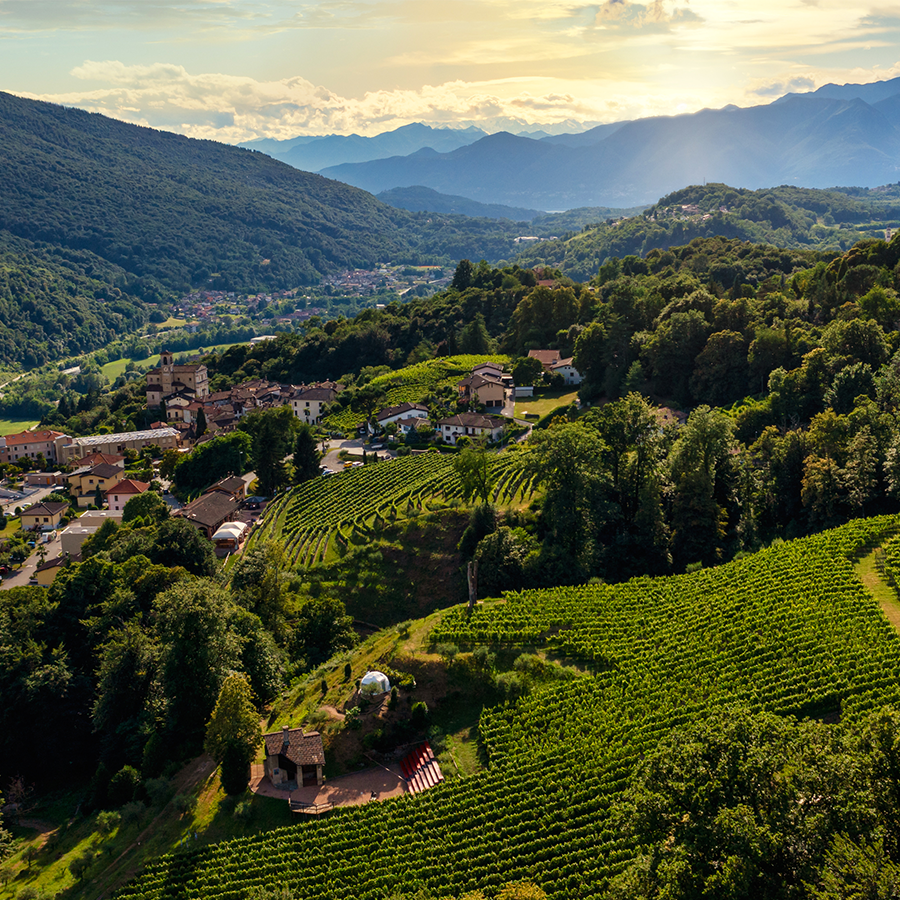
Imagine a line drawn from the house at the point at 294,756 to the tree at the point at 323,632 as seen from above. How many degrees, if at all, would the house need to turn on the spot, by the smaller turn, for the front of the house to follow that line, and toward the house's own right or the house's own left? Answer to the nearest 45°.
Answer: approximately 180°

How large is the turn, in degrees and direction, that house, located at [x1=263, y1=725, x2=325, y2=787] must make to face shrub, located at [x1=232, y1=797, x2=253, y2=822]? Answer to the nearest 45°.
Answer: approximately 45° to its right

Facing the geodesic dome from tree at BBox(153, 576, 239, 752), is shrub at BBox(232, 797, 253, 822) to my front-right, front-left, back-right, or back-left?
front-right

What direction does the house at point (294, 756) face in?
toward the camera

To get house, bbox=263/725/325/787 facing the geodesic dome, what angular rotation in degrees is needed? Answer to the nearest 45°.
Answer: approximately 135° to its left

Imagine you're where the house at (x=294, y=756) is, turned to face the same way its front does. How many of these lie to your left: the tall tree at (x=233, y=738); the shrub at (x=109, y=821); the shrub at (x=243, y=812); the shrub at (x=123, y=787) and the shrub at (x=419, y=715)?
1

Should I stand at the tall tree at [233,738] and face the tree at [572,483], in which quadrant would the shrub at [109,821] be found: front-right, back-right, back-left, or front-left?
back-left

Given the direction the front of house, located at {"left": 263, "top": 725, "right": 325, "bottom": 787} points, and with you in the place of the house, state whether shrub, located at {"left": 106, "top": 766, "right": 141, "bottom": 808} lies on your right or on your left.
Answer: on your right

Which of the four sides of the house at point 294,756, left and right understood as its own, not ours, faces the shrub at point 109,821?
right

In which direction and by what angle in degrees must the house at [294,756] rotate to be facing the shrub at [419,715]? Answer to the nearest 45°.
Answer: approximately 90° to its left

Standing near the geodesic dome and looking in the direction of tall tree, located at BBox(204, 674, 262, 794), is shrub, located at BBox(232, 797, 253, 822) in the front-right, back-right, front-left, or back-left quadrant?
front-left

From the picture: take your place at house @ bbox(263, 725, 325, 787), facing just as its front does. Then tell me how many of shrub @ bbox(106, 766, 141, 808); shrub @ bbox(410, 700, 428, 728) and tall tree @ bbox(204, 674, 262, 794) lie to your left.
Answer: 1

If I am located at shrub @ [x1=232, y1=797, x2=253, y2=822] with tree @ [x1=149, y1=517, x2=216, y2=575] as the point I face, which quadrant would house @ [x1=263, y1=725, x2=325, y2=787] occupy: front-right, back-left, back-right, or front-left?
front-right

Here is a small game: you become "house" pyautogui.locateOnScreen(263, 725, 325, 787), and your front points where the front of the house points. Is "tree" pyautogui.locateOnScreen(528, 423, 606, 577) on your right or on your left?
on your left

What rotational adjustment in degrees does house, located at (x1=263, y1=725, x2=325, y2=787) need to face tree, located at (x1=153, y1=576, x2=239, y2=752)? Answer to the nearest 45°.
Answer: approximately 135° to its right
